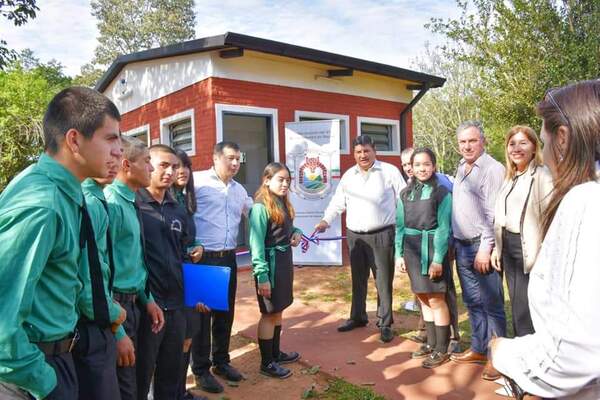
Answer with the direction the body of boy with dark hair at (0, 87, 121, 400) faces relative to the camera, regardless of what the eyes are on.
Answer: to the viewer's right

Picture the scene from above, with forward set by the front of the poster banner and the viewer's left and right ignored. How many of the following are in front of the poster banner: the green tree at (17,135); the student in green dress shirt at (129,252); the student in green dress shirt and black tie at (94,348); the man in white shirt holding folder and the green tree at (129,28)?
3

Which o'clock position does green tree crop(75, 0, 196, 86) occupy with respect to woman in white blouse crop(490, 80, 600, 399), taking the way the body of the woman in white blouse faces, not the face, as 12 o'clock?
The green tree is roughly at 12 o'clock from the woman in white blouse.

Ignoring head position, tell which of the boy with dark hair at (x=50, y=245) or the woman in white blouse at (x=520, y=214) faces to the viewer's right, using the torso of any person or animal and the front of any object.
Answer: the boy with dark hair

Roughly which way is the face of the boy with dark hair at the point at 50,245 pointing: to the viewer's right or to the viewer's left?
to the viewer's right

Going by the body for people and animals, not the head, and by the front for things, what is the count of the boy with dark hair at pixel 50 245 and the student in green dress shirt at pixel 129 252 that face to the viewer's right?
2

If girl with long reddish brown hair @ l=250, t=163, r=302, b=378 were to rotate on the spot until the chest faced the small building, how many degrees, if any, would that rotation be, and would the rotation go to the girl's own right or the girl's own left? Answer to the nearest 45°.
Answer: approximately 135° to the girl's own left

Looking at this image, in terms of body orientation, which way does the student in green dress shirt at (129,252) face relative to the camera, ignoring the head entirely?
to the viewer's right

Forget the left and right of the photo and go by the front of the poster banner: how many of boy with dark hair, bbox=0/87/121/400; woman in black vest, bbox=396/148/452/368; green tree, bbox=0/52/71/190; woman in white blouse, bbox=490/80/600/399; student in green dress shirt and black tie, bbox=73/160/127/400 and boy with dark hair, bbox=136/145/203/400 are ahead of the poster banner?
5

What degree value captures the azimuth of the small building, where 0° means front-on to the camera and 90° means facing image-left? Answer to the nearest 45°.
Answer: approximately 315°

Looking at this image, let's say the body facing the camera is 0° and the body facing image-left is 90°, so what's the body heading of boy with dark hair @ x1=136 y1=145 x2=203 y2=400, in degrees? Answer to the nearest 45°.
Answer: approximately 315°

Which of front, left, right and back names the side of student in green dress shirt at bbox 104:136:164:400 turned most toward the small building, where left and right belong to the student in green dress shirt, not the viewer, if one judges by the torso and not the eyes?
left
